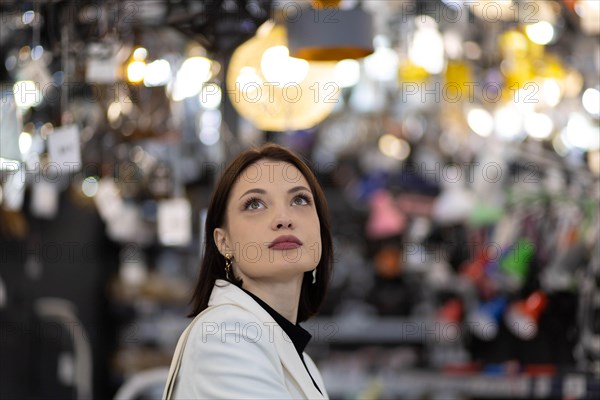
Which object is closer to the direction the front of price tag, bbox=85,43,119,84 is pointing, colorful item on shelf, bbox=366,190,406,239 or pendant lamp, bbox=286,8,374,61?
the pendant lamp

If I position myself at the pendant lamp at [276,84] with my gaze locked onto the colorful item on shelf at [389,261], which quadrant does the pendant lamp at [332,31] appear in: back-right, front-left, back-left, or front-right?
back-right

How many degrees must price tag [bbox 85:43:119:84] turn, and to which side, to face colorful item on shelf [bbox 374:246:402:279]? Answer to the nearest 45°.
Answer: approximately 135° to its left

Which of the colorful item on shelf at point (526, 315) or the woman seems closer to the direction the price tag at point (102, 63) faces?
the woman

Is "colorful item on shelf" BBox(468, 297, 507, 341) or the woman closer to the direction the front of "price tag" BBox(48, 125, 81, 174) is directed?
the woman

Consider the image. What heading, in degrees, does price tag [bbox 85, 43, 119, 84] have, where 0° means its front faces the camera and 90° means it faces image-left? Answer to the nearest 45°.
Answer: approximately 0°
